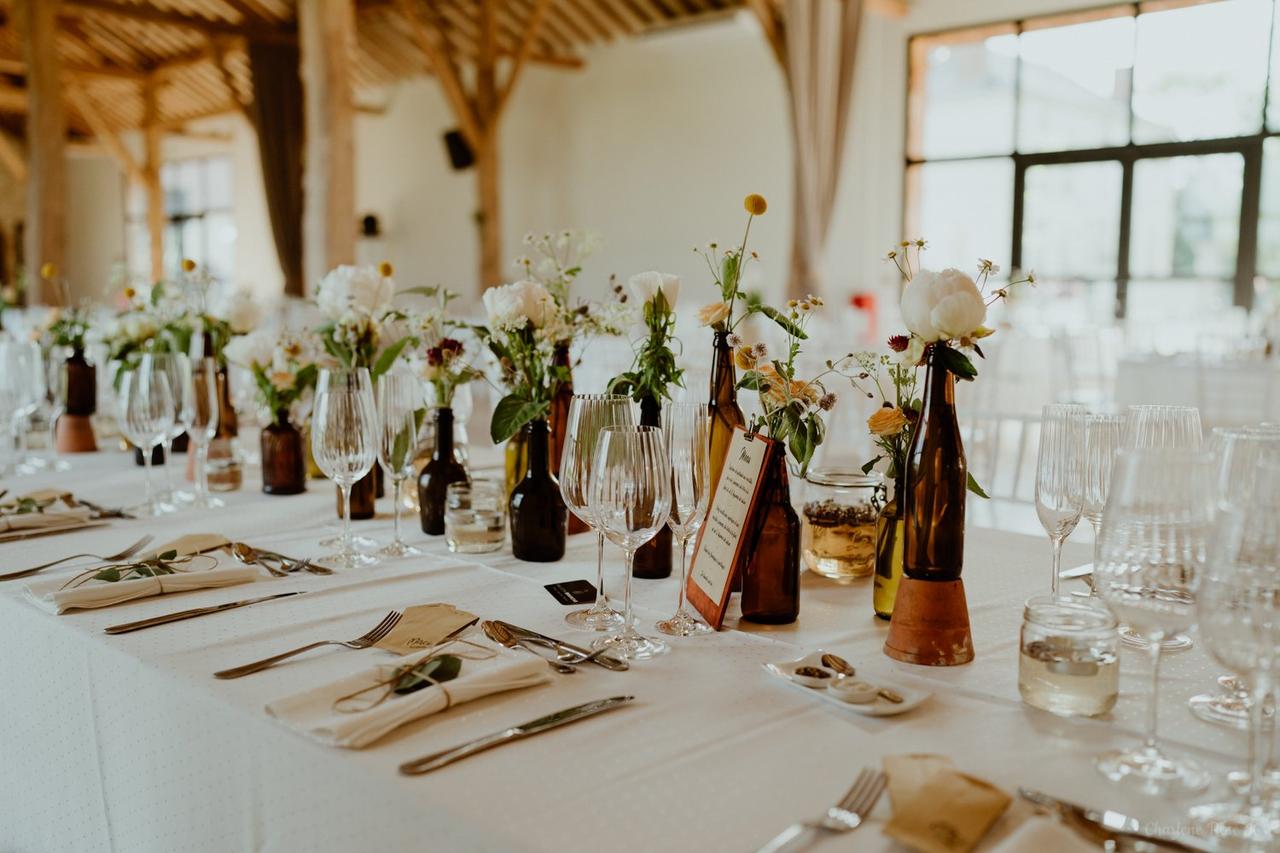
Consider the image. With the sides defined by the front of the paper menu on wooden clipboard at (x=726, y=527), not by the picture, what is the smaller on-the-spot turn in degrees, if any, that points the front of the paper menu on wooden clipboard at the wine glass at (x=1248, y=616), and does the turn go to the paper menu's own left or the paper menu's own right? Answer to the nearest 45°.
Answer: approximately 90° to the paper menu's own left

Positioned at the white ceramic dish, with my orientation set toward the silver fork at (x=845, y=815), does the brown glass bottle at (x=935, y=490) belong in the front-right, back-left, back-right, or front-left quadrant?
back-left

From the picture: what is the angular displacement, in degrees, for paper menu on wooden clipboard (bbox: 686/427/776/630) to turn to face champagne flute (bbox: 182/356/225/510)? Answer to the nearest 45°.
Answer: approximately 90° to its right

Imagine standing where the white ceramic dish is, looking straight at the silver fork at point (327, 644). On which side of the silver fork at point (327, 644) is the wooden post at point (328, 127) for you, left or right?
right

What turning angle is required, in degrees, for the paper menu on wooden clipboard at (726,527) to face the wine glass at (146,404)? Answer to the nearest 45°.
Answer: approximately 90° to its right

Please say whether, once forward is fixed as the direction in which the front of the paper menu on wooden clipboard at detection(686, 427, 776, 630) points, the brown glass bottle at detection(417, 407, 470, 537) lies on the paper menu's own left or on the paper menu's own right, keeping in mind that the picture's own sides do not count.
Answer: on the paper menu's own right

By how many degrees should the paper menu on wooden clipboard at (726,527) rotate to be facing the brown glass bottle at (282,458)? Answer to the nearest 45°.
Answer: approximately 90° to its right

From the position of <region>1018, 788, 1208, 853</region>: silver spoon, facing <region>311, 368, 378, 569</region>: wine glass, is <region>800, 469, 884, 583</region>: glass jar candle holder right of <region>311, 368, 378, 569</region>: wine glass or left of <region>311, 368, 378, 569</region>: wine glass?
right

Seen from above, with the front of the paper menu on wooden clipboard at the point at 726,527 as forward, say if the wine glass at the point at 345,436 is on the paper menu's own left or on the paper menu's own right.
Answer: on the paper menu's own right

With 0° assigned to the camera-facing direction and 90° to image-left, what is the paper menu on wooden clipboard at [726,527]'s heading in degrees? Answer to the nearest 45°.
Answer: approximately 45°

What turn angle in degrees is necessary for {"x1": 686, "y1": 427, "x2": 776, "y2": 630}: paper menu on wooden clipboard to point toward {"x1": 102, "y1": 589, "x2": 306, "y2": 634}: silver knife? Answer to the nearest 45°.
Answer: approximately 45° to its right
